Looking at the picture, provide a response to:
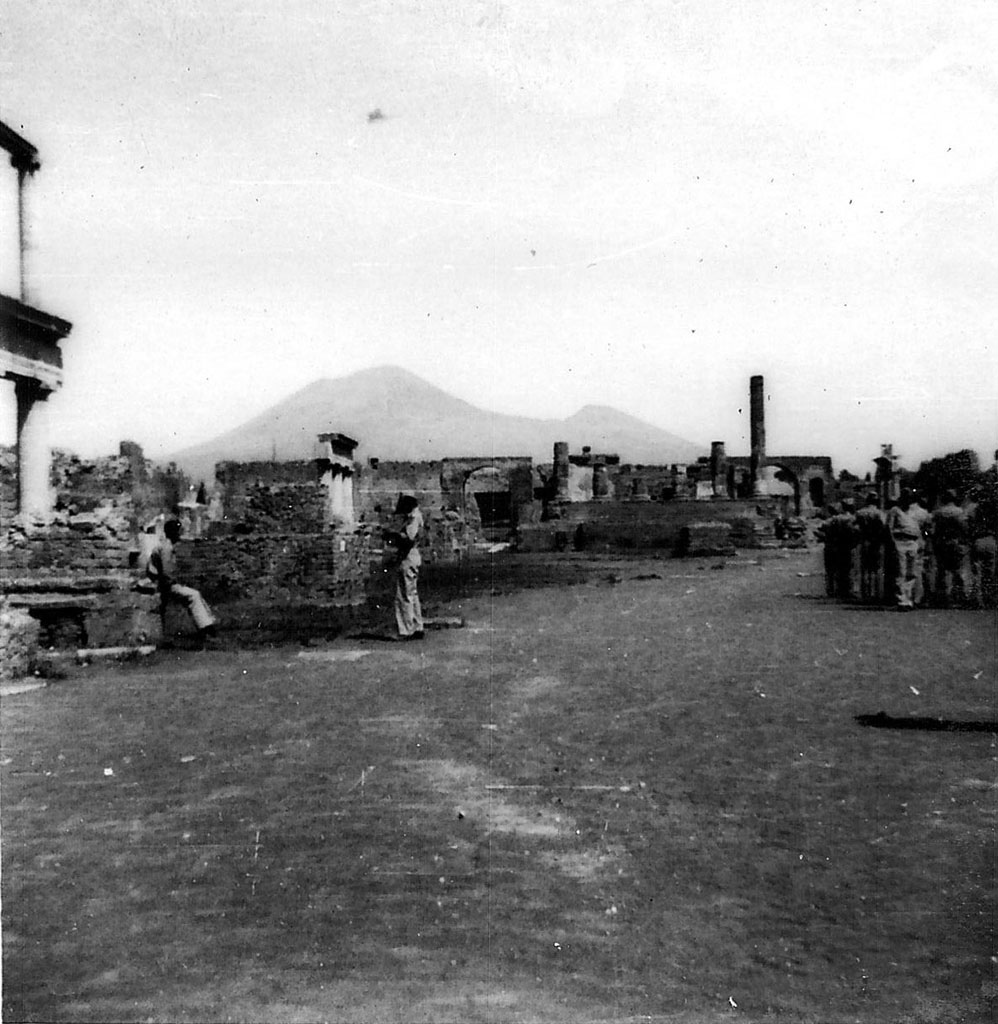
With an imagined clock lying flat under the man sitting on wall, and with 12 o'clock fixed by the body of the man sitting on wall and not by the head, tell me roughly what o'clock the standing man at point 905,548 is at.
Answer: The standing man is roughly at 12 o'clock from the man sitting on wall.

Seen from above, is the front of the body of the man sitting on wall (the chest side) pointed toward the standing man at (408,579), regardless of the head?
yes

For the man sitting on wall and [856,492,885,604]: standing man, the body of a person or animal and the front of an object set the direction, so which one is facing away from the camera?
the standing man

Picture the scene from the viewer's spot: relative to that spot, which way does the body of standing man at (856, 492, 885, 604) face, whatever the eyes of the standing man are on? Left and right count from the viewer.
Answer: facing away from the viewer

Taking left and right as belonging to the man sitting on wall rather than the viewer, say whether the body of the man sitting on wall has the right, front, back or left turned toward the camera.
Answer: right

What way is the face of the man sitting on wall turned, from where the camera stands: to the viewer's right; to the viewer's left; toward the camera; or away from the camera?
to the viewer's right

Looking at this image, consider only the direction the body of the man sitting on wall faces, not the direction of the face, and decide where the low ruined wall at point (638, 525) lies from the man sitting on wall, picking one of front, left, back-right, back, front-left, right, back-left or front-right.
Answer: front-left

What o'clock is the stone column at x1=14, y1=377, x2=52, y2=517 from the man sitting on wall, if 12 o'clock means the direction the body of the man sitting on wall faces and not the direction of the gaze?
The stone column is roughly at 8 o'clock from the man sitting on wall.

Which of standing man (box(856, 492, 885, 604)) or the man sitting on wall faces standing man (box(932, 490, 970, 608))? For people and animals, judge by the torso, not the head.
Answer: the man sitting on wall

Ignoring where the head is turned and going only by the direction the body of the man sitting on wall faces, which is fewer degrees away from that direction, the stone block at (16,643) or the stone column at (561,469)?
the stone column

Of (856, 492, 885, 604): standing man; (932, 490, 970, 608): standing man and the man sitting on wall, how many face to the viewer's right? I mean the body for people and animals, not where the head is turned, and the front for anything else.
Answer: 1
